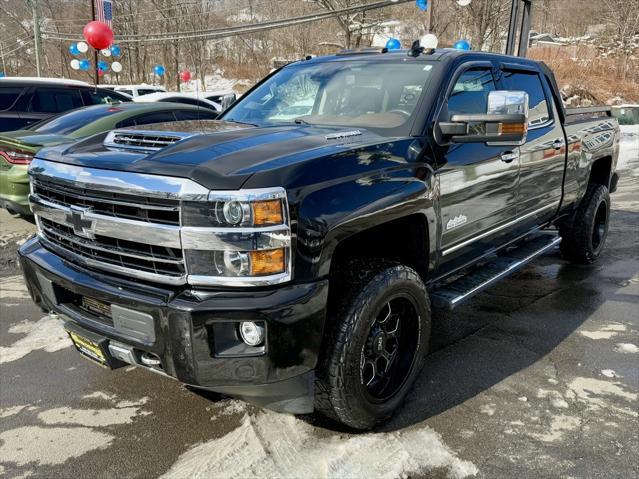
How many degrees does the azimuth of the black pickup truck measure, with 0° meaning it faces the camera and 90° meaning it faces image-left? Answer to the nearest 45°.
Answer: approximately 45°

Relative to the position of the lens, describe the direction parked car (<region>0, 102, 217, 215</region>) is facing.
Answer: facing away from the viewer and to the right of the viewer

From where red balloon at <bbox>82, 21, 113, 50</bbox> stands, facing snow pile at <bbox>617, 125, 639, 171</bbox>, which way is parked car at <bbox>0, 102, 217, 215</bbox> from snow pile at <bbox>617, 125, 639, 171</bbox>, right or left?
right

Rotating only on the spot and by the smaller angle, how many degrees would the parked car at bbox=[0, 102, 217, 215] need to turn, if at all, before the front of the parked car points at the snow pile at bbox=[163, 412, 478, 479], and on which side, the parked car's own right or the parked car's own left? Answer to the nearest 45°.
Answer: approximately 135° to the parked car's own right

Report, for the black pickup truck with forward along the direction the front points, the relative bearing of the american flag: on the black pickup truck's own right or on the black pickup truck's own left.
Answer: on the black pickup truck's own right

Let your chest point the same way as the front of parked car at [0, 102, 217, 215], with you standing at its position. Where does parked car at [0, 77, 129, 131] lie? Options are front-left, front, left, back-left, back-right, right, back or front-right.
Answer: front-left

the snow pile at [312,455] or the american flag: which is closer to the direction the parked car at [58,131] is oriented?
the american flag

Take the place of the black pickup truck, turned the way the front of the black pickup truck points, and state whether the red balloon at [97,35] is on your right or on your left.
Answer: on your right

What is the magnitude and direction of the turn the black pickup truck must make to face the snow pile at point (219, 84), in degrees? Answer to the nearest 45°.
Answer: approximately 135° to its right

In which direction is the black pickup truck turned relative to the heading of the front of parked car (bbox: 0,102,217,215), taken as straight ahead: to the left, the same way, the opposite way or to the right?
the opposite way

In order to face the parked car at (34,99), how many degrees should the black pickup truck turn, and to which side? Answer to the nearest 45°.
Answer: approximately 90° to its right

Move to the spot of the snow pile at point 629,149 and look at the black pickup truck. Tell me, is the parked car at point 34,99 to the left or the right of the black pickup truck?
right
